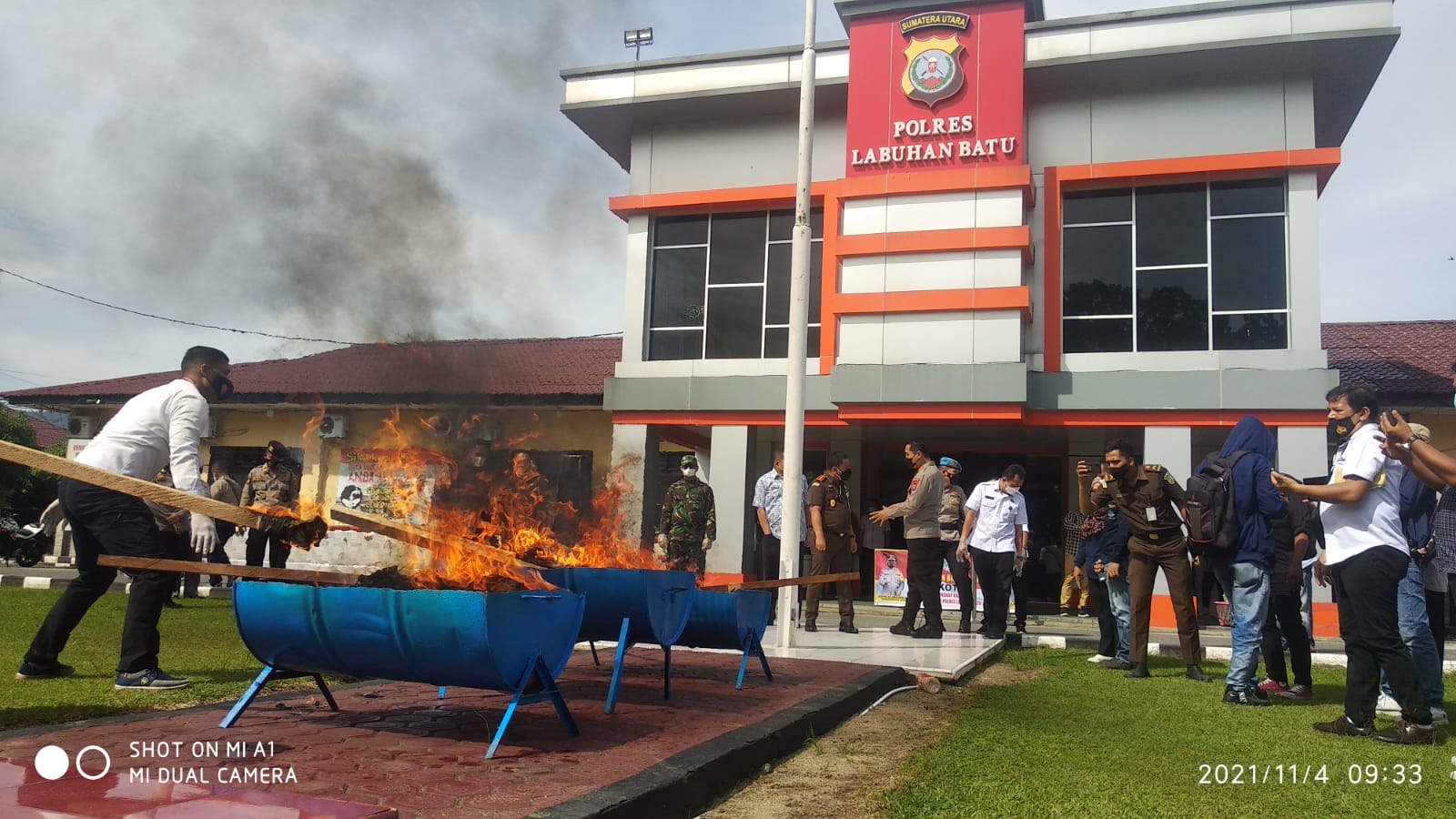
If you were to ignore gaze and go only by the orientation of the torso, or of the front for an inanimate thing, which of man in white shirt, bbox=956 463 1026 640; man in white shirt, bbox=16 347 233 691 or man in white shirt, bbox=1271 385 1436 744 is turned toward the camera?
man in white shirt, bbox=956 463 1026 640

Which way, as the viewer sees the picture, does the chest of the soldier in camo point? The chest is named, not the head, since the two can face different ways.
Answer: toward the camera

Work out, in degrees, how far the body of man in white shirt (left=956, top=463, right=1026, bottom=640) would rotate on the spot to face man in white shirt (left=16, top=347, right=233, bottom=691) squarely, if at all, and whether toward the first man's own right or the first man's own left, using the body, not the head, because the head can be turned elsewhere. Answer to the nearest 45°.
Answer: approximately 45° to the first man's own right

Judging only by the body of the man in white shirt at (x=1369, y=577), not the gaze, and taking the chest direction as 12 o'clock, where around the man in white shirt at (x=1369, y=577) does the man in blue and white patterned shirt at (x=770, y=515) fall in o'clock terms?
the man in blue and white patterned shirt at (x=770, y=515) is roughly at 1 o'clock from the man in white shirt at (x=1369, y=577).

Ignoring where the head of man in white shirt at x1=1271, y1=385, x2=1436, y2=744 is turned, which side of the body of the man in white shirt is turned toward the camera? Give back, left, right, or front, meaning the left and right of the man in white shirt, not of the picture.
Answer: left

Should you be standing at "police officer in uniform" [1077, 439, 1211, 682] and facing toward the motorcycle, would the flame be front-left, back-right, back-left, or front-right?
front-left

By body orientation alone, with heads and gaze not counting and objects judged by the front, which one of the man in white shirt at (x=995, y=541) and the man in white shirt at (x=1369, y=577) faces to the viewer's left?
the man in white shirt at (x=1369, y=577)

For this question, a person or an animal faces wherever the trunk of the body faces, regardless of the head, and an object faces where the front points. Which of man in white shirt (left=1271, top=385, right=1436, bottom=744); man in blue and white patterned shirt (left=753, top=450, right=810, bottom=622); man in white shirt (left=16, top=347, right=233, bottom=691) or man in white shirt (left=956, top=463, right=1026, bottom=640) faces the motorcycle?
man in white shirt (left=1271, top=385, right=1436, bottom=744)

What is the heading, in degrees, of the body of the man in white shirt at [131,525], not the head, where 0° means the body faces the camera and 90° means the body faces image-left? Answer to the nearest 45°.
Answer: approximately 270°

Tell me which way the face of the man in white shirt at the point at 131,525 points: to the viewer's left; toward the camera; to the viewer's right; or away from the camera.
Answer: to the viewer's right

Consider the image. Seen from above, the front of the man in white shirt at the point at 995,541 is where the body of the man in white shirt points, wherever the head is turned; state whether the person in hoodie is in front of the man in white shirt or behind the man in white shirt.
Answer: in front

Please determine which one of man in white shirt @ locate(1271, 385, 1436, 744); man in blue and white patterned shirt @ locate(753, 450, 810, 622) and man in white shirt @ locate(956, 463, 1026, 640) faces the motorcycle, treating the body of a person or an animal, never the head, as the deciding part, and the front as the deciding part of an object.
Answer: man in white shirt @ locate(1271, 385, 1436, 744)

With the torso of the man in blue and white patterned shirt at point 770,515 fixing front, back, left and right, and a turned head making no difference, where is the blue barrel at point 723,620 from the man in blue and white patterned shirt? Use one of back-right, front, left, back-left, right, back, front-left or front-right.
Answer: front

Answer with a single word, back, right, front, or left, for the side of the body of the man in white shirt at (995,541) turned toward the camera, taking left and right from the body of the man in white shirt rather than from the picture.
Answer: front
